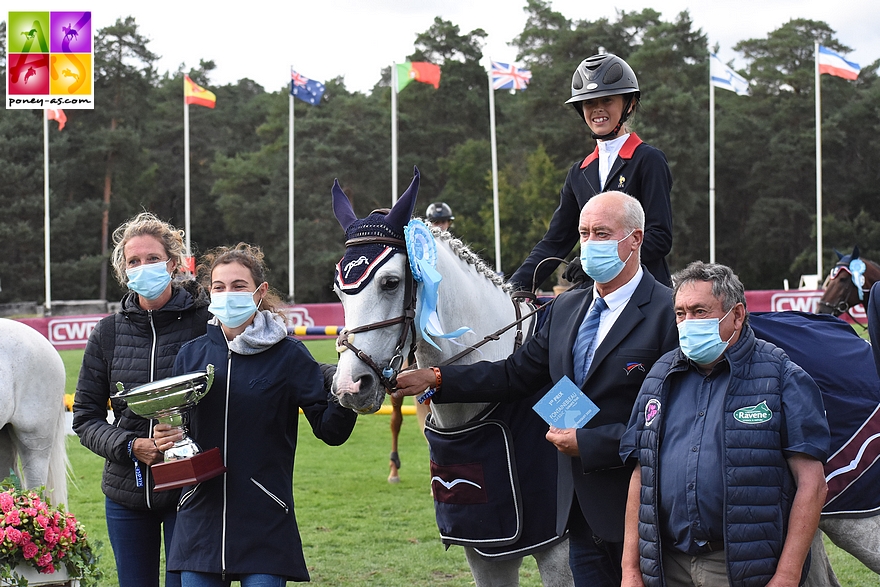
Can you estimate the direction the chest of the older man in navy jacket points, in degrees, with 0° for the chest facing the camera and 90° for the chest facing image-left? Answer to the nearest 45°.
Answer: approximately 45°

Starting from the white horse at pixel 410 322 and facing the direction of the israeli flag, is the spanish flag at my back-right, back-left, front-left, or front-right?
front-left

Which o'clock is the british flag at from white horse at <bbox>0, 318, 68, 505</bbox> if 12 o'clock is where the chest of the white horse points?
The british flag is roughly at 4 o'clock from the white horse.

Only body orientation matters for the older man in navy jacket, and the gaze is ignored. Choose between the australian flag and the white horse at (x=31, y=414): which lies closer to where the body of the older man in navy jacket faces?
the white horse

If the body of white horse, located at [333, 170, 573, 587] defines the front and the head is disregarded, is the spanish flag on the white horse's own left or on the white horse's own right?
on the white horse's own right

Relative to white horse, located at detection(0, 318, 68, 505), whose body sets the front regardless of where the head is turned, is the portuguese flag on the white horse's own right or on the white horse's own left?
on the white horse's own right

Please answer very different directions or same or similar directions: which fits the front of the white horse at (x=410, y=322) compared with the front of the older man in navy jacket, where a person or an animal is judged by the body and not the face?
same or similar directions

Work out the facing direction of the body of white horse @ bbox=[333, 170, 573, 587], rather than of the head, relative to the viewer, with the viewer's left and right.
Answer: facing the viewer and to the left of the viewer

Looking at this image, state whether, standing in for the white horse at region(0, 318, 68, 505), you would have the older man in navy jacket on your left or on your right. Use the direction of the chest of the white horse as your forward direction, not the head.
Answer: on your left

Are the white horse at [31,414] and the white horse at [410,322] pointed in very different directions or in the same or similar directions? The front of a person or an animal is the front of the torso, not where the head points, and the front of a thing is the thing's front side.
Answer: same or similar directions

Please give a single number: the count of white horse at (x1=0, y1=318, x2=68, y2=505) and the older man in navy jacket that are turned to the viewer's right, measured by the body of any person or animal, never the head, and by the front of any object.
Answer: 0
